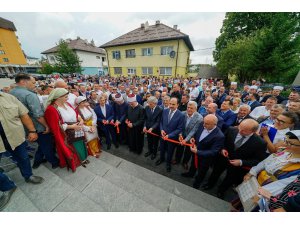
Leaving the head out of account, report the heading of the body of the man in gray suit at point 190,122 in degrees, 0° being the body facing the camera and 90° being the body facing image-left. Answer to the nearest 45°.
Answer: approximately 45°

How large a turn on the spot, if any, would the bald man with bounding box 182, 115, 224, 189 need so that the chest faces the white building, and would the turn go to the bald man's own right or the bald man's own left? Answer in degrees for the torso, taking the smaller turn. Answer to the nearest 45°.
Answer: approximately 90° to the bald man's own right

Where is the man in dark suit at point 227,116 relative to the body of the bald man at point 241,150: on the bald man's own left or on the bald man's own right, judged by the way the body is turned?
on the bald man's own right

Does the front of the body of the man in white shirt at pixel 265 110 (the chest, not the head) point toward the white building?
no

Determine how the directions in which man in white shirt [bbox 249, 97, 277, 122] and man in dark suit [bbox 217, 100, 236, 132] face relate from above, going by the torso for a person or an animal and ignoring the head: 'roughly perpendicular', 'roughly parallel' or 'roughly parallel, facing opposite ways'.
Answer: roughly parallel

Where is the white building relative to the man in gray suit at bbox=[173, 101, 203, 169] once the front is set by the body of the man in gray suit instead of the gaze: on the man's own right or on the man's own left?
on the man's own right

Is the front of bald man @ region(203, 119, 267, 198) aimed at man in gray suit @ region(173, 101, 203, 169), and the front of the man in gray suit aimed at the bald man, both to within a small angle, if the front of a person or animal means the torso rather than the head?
no

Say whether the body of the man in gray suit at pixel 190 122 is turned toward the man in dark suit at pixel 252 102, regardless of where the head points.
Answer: no

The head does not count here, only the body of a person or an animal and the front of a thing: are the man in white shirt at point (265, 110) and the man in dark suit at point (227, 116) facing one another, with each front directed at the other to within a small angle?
no

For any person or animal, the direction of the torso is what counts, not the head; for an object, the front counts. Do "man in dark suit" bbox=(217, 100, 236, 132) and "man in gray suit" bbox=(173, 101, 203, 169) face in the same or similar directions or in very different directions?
same or similar directions

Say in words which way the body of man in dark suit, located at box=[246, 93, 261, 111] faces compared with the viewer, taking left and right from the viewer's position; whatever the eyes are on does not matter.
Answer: facing the viewer and to the left of the viewer

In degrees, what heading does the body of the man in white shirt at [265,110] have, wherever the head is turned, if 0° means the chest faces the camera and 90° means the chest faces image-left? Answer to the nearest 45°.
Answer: approximately 45°

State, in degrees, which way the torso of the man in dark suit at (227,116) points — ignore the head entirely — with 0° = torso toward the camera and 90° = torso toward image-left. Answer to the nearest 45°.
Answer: approximately 45°

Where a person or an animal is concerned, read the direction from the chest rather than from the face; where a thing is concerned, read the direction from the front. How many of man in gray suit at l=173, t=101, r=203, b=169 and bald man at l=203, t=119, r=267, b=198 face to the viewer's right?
0

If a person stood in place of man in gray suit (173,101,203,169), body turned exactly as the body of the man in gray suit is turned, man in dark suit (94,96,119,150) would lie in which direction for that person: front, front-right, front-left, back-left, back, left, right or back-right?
front-right

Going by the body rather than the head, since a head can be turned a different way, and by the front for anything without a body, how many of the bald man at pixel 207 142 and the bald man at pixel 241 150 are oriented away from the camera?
0

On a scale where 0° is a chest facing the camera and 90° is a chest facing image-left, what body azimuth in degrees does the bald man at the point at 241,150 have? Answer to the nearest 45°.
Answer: approximately 45°
